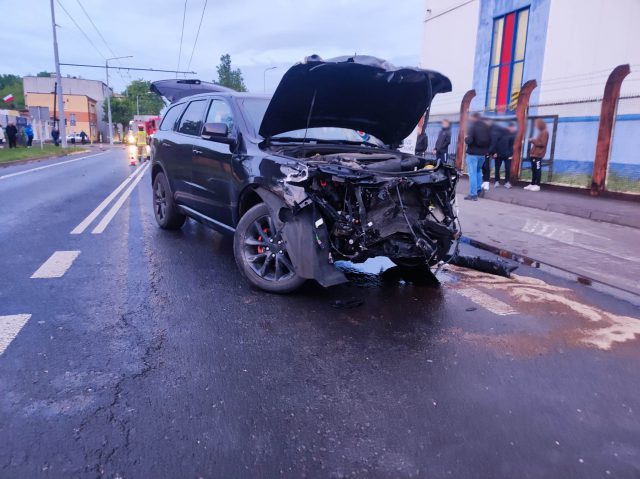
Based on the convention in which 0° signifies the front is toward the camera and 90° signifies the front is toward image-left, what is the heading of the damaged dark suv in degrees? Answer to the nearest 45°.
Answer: approximately 315°

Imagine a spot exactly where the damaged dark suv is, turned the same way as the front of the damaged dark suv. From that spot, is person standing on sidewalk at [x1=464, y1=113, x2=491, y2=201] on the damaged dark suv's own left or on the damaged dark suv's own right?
on the damaged dark suv's own left

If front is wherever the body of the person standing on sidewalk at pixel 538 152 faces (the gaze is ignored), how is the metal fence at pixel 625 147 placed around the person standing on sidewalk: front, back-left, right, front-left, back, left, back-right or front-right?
back-left

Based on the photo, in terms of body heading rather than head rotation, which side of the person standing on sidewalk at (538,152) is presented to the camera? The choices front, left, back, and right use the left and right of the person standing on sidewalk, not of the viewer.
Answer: left

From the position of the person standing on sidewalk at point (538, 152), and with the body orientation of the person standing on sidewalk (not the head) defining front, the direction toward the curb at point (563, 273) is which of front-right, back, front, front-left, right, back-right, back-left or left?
left

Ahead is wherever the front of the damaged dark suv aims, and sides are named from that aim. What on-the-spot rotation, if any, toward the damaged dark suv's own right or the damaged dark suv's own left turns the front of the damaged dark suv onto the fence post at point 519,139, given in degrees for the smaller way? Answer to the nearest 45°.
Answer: approximately 90° to the damaged dark suv's own left

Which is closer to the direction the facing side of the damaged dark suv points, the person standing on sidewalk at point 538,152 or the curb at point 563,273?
the curb

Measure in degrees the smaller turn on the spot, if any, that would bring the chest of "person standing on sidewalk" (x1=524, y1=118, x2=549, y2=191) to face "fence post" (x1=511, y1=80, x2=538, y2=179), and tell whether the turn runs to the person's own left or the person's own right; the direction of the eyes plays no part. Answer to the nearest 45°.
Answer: approximately 45° to the person's own right

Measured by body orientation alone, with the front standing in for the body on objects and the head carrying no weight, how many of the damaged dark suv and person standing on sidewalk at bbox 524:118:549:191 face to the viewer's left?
1

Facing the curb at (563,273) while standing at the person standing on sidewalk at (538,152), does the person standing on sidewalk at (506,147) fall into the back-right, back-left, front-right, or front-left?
back-right

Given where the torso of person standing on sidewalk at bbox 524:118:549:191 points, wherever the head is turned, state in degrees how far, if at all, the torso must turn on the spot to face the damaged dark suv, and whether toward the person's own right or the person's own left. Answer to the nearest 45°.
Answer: approximately 90° to the person's own left

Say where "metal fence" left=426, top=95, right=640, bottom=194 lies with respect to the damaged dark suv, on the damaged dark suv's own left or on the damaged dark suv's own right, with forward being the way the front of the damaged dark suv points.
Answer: on the damaged dark suv's own left

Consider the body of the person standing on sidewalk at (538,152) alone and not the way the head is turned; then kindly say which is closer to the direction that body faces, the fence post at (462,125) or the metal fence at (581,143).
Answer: the fence post

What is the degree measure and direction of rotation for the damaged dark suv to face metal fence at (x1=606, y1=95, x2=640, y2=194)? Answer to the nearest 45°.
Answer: approximately 90° to its left

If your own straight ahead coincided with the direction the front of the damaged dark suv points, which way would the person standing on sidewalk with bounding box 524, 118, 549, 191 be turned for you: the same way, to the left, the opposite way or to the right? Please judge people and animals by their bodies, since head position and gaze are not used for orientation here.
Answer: the opposite way
